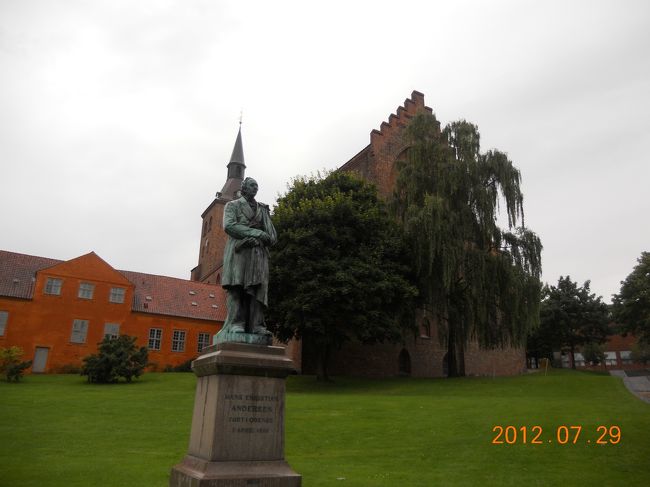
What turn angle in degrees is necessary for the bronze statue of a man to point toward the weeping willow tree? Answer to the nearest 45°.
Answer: approximately 90° to its left

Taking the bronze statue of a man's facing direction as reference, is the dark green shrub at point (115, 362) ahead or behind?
behind

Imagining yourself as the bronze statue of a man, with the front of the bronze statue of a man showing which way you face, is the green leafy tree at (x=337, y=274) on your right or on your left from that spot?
on your left

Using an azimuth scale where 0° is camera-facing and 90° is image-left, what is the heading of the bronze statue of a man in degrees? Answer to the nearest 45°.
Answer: approximately 315°

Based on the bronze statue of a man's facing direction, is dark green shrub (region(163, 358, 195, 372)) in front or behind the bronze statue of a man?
behind

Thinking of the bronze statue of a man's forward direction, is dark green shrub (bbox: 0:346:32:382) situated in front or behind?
behind
